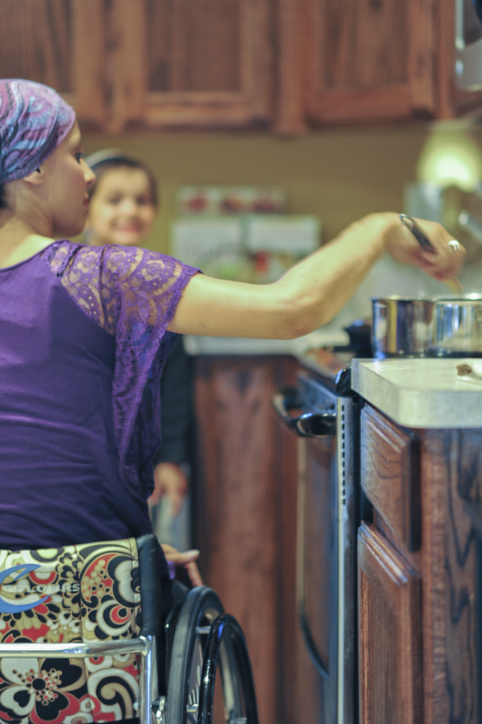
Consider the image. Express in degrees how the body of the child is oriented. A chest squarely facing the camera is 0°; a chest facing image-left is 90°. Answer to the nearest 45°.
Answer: approximately 0°

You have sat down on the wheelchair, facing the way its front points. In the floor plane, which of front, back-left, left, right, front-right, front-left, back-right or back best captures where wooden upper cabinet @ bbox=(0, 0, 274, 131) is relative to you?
front-left

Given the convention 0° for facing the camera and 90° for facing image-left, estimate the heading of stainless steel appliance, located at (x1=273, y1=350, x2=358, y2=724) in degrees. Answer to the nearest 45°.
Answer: approximately 90°

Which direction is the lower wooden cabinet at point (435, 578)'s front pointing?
to the viewer's left

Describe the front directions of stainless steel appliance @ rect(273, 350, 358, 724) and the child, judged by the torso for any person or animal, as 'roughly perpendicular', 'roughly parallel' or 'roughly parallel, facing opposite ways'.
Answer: roughly perpendicular

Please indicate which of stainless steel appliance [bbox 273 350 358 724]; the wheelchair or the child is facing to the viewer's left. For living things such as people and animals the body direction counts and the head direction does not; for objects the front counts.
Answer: the stainless steel appliance

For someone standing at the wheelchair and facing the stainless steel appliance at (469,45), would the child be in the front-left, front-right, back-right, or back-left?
front-left

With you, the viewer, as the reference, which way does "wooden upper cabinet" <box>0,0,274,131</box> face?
facing the viewer

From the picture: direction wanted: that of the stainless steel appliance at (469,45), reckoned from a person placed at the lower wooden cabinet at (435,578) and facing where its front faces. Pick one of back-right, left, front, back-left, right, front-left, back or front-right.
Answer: right

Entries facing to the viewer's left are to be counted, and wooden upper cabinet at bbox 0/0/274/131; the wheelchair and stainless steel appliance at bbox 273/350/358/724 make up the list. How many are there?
1
